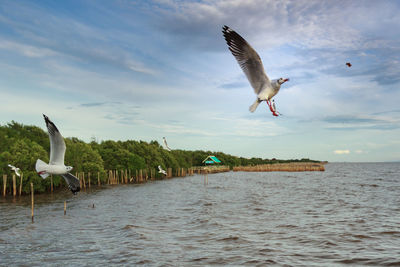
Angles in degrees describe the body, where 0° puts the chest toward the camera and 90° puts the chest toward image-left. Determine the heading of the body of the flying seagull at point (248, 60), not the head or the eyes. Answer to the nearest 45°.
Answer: approximately 270°

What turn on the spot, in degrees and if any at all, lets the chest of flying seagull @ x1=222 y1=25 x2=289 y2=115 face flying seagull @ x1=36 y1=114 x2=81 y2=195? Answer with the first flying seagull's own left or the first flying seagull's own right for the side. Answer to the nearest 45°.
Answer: approximately 135° to the first flying seagull's own left
